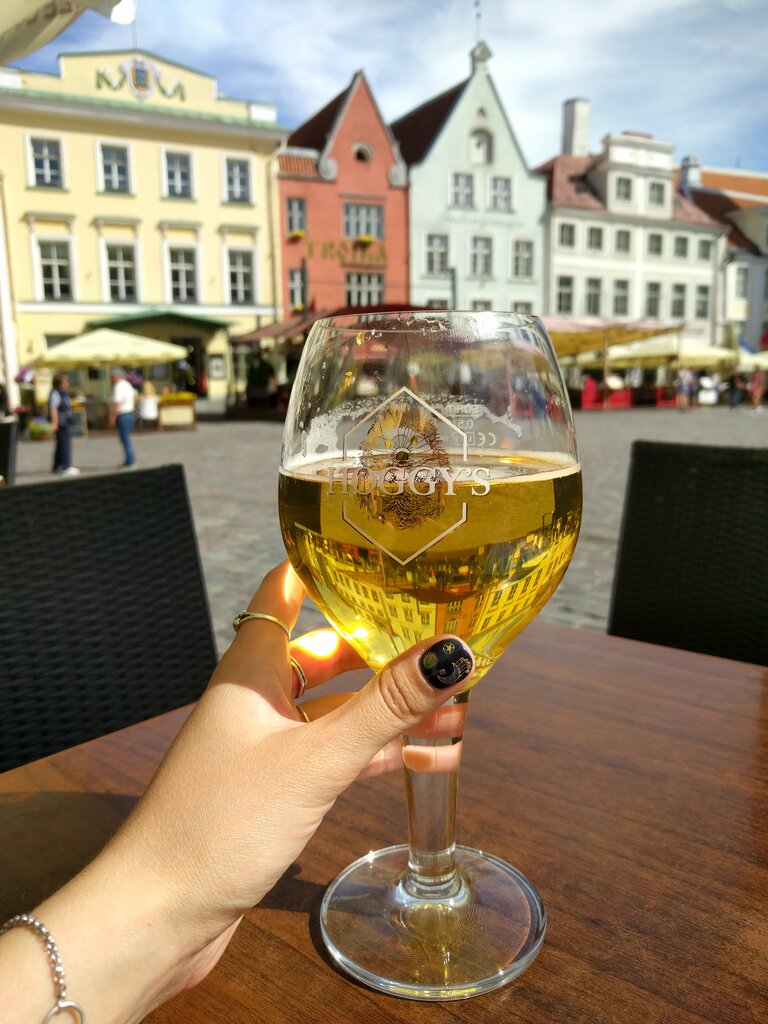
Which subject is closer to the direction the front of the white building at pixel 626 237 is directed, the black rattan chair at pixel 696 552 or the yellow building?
the black rattan chair

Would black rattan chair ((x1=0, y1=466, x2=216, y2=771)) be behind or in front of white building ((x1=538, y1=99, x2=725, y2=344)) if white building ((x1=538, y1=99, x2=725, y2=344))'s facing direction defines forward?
in front

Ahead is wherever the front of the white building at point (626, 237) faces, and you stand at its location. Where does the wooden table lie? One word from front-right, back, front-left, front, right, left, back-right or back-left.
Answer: front

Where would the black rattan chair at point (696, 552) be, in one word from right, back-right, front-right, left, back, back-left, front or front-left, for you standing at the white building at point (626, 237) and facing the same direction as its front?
front

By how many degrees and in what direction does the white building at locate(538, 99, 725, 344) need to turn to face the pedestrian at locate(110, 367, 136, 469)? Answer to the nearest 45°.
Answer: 0° — it already faces them

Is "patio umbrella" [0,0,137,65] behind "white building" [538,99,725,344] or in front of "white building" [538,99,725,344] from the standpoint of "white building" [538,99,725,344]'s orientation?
in front

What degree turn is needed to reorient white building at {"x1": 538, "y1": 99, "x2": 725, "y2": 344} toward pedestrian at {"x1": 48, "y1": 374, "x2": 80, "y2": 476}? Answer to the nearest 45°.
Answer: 0° — it already faces them

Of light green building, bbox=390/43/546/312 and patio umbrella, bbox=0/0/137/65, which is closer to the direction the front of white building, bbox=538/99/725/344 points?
the patio umbrella

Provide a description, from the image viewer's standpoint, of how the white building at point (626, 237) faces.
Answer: facing the viewer
